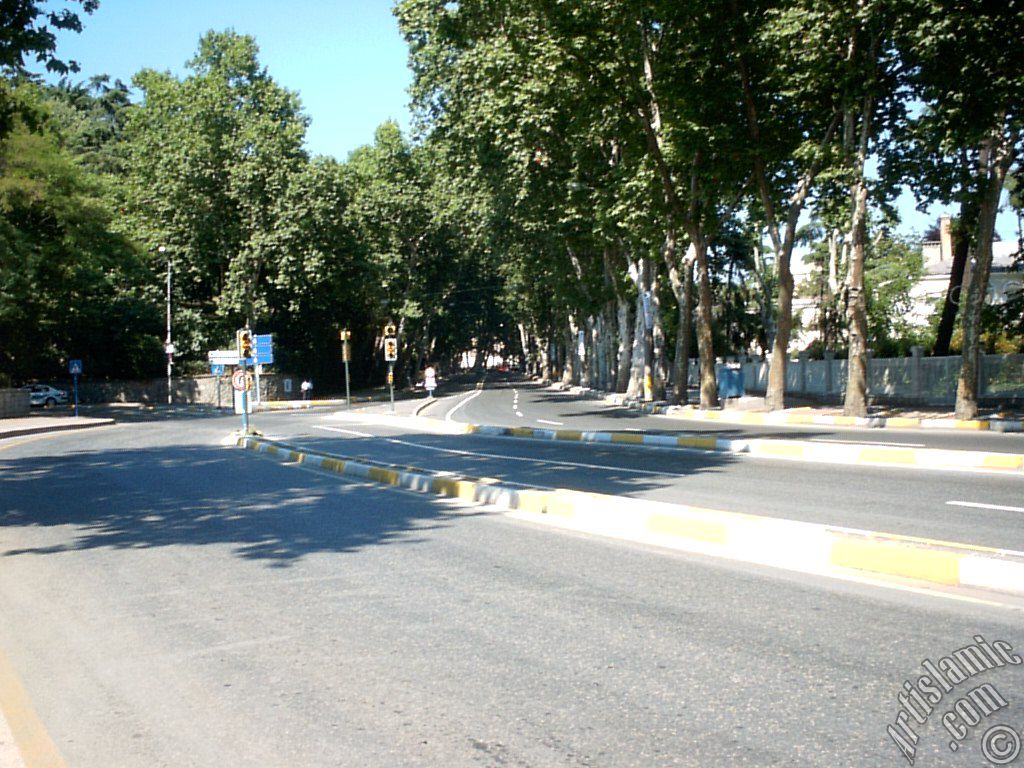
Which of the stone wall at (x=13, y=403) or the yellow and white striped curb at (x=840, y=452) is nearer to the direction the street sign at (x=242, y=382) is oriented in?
the yellow and white striped curb

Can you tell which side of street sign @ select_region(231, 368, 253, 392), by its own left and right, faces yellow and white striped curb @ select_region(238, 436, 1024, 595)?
front

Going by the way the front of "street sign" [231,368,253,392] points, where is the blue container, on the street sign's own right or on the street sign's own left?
on the street sign's own left

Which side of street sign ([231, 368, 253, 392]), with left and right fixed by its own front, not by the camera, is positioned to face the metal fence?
left

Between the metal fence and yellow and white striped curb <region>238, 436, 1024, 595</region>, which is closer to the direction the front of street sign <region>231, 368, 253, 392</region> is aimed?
the yellow and white striped curb

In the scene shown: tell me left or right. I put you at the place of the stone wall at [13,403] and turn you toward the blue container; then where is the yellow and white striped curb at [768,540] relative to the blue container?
right

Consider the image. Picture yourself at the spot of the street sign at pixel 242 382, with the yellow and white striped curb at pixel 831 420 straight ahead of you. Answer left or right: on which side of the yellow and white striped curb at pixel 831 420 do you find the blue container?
left

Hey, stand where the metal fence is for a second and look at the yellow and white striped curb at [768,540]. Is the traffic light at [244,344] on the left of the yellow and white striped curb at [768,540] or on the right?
right

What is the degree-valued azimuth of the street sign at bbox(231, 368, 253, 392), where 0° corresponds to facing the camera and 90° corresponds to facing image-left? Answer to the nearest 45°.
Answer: approximately 0°

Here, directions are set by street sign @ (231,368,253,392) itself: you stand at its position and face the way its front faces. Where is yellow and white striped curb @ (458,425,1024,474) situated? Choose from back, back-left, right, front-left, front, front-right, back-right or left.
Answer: front-left
